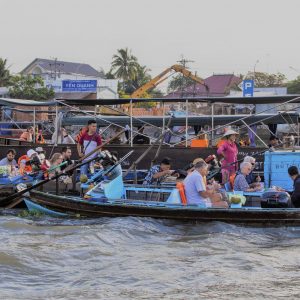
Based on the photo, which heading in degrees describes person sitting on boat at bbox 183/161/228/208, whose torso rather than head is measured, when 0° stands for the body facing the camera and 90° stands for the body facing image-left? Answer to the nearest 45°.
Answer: approximately 270°
